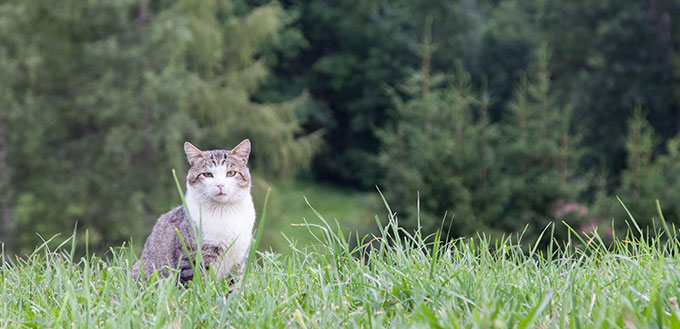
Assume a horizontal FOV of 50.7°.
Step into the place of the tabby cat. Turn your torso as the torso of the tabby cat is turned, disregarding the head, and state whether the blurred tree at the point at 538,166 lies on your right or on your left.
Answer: on your left

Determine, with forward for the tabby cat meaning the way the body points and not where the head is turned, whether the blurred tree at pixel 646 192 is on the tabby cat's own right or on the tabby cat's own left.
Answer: on the tabby cat's own left

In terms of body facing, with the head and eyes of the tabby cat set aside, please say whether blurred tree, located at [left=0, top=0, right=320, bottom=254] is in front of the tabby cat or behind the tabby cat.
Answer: behind

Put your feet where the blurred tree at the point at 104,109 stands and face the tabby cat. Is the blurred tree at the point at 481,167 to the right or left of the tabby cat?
left

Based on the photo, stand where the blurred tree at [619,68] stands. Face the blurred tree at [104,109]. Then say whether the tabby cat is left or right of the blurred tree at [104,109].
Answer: left

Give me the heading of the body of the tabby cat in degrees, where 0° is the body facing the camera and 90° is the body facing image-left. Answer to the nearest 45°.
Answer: approximately 315°

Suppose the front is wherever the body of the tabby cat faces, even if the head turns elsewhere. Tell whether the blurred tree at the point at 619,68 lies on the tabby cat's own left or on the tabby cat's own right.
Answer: on the tabby cat's own left

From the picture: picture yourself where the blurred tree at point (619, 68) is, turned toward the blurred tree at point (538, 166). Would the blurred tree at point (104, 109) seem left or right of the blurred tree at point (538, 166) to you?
right
